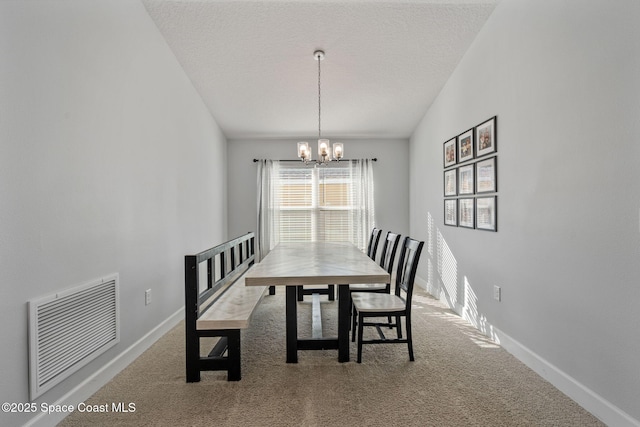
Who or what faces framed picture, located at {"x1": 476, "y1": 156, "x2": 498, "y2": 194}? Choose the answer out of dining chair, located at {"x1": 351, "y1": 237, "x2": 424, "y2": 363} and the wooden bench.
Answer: the wooden bench

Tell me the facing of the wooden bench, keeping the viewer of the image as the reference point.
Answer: facing to the right of the viewer

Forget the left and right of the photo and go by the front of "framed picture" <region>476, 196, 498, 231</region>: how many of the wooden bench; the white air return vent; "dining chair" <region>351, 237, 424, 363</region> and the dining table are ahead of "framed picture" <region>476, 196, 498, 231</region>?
4

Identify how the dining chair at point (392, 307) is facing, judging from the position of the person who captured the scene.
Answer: facing to the left of the viewer

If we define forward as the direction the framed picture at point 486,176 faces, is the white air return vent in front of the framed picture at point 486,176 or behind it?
in front

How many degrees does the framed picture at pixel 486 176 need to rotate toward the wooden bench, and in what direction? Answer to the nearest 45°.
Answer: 0° — it already faces it

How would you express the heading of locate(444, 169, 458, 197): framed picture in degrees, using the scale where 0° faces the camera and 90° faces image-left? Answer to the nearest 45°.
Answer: approximately 45°

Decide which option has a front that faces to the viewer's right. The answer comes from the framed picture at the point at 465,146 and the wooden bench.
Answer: the wooden bench

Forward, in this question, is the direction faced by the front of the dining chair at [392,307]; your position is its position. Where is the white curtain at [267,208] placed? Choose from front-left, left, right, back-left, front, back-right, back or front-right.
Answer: front-right

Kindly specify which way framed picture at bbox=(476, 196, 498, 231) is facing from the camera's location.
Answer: facing the viewer and to the left of the viewer

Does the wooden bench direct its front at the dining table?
yes

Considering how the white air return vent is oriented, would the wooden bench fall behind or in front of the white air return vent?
in front

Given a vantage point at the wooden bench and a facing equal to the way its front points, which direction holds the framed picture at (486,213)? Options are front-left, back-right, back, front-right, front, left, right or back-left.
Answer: front

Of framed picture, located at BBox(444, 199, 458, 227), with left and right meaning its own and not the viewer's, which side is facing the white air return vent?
front

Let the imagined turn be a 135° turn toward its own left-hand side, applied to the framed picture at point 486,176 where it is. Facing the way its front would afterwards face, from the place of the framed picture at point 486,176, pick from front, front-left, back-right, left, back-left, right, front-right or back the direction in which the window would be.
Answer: back-left

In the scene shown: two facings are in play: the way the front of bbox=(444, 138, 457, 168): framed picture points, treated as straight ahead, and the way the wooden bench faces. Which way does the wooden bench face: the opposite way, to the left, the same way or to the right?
the opposite way

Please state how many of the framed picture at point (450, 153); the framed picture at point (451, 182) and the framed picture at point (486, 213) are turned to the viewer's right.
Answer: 0
